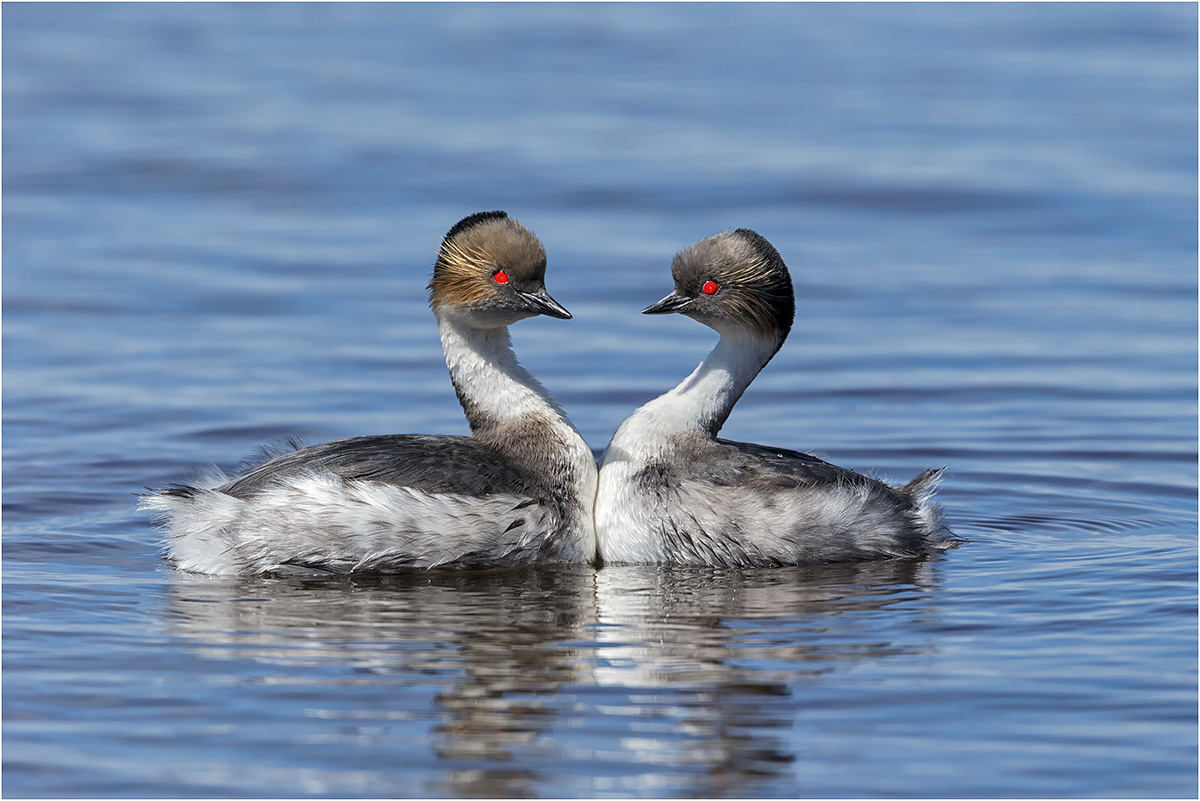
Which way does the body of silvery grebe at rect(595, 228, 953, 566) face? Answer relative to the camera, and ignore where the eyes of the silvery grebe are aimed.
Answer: to the viewer's left

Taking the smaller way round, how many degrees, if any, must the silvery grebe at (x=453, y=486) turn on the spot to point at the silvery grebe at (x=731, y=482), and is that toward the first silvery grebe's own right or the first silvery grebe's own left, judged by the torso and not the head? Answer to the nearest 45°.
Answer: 0° — it already faces it

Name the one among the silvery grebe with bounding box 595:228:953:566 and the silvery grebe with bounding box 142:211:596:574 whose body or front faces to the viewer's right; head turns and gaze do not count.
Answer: the silvery grebe with bounding box 142:211:596:574

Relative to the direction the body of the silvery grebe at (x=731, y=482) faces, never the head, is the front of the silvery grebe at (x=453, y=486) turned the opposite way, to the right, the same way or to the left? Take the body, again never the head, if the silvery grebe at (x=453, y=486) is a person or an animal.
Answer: the opposite way

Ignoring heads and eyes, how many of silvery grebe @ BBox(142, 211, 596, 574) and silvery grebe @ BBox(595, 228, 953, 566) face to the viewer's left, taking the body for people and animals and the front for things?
1

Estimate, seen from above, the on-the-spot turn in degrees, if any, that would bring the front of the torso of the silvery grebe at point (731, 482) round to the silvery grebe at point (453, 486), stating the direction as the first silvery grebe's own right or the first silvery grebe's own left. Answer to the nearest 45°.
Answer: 0° — it already faces it

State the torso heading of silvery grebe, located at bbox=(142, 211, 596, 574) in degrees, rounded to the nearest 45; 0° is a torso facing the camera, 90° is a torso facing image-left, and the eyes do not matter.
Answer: approximately 270°
